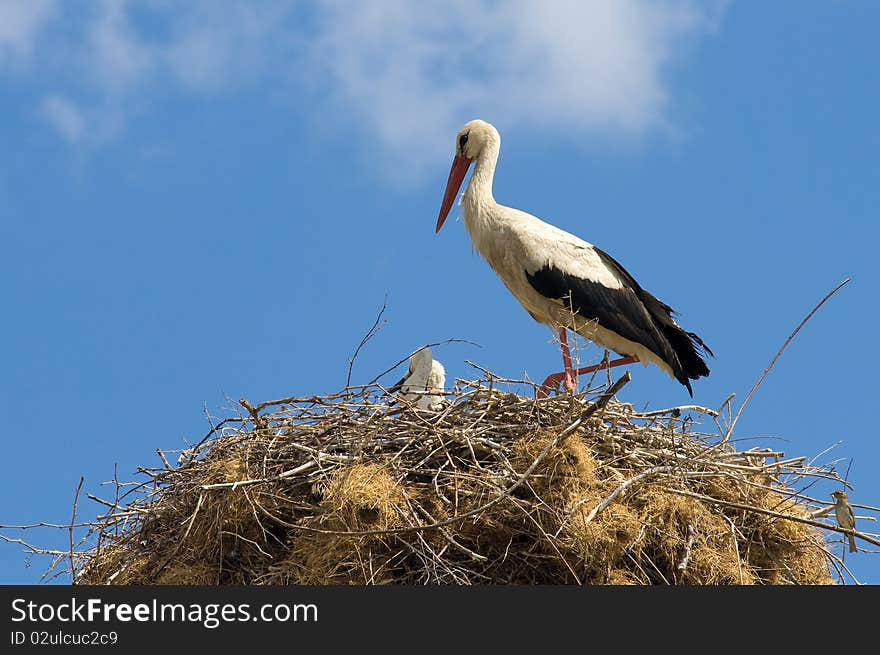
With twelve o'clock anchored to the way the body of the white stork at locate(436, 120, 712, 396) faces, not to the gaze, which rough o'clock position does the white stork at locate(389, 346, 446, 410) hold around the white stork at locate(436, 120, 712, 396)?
the white stork at locate(389, 346, 446, 410) is roughly at 12 o'clock from the white stork at locate(436, 120, 712, 396).

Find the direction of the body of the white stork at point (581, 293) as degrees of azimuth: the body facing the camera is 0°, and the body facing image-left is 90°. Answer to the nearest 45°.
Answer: approximately 90°
